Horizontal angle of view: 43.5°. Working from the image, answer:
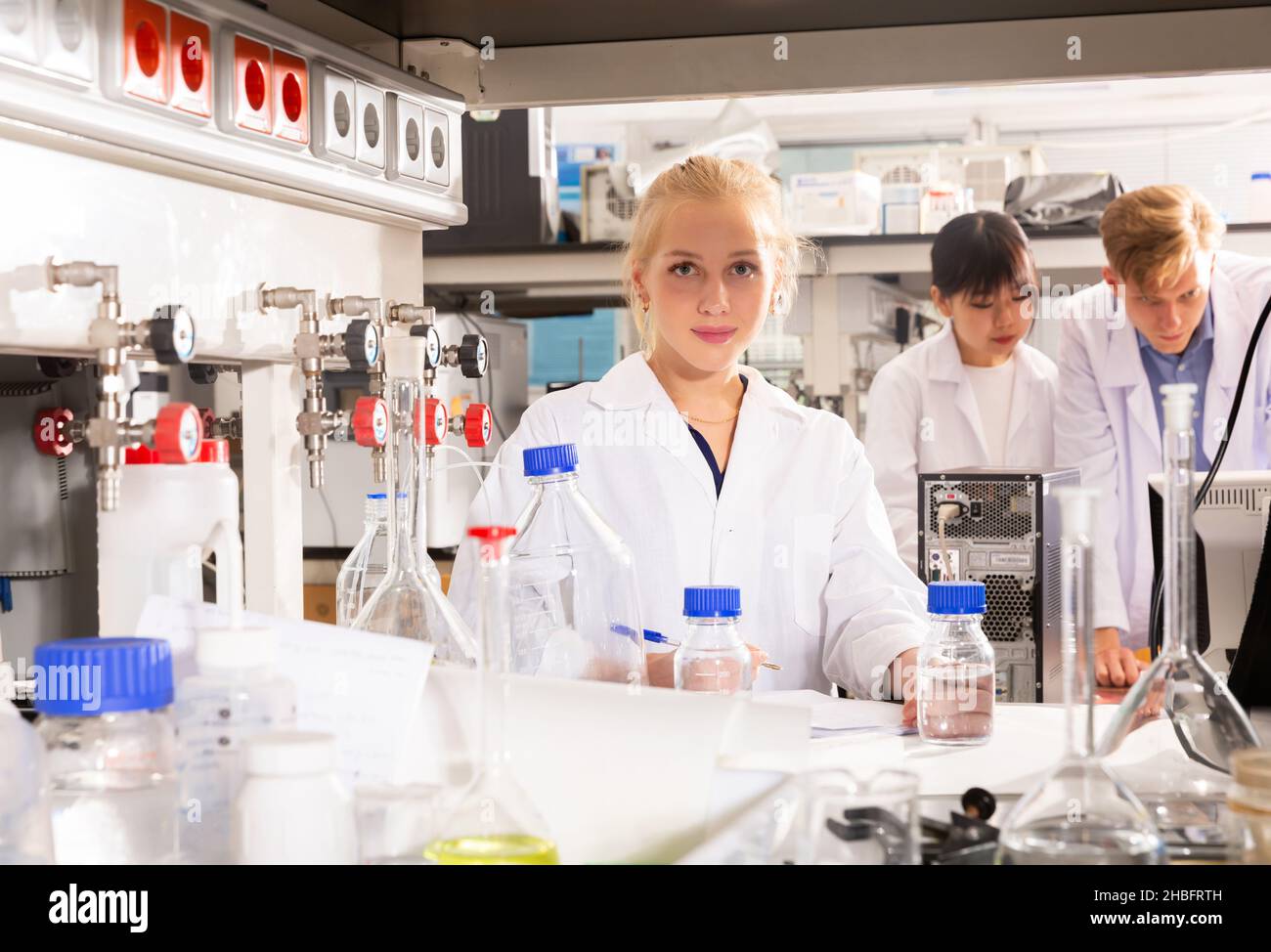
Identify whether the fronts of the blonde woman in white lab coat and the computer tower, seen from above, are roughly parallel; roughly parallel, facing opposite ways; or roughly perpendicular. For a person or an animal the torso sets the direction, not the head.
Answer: roughly parallel, facing opposite ways

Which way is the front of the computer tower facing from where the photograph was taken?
facing away from the viewer

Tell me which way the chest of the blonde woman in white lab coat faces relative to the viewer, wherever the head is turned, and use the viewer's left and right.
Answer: facing the viewer

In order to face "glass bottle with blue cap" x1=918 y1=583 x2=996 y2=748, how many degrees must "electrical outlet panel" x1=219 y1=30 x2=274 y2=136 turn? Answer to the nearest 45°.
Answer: approximately 45° to its left

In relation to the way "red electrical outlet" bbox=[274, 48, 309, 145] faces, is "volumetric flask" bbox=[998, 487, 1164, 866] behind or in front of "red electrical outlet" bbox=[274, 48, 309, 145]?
in front

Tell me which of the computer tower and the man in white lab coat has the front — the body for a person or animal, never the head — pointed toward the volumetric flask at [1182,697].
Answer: the man in white lab coat

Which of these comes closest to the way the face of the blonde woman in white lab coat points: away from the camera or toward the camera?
toward the camera

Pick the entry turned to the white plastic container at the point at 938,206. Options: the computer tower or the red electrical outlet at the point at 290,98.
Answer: the computer tower

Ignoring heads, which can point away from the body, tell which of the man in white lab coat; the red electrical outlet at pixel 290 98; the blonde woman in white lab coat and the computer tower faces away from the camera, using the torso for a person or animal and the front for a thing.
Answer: the computer tower

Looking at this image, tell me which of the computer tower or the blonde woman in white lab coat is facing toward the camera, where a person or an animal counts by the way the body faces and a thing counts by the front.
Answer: the blonde woman in white lab coat

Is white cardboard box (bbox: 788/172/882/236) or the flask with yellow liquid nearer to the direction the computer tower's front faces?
the white cardboard box

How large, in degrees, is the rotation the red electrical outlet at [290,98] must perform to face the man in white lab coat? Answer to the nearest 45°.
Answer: approximately 90° to its left

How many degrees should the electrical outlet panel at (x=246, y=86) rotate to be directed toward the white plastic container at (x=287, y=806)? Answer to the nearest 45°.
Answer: approximately 45° to its right

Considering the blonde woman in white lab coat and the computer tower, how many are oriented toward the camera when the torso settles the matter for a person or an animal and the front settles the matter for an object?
1

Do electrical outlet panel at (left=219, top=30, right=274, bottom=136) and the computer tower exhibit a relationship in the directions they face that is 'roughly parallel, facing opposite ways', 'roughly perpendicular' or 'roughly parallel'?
roughly perpendicular
